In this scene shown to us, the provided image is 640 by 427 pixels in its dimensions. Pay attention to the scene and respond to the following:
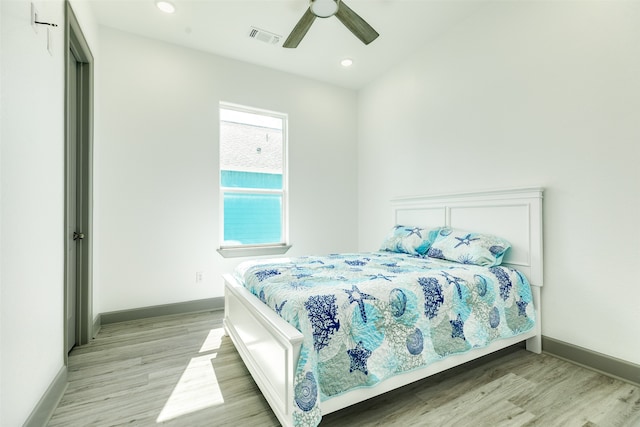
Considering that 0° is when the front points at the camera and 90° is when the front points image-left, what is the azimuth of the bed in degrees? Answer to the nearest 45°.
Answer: approximately 45°

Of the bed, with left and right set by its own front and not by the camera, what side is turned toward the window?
right
